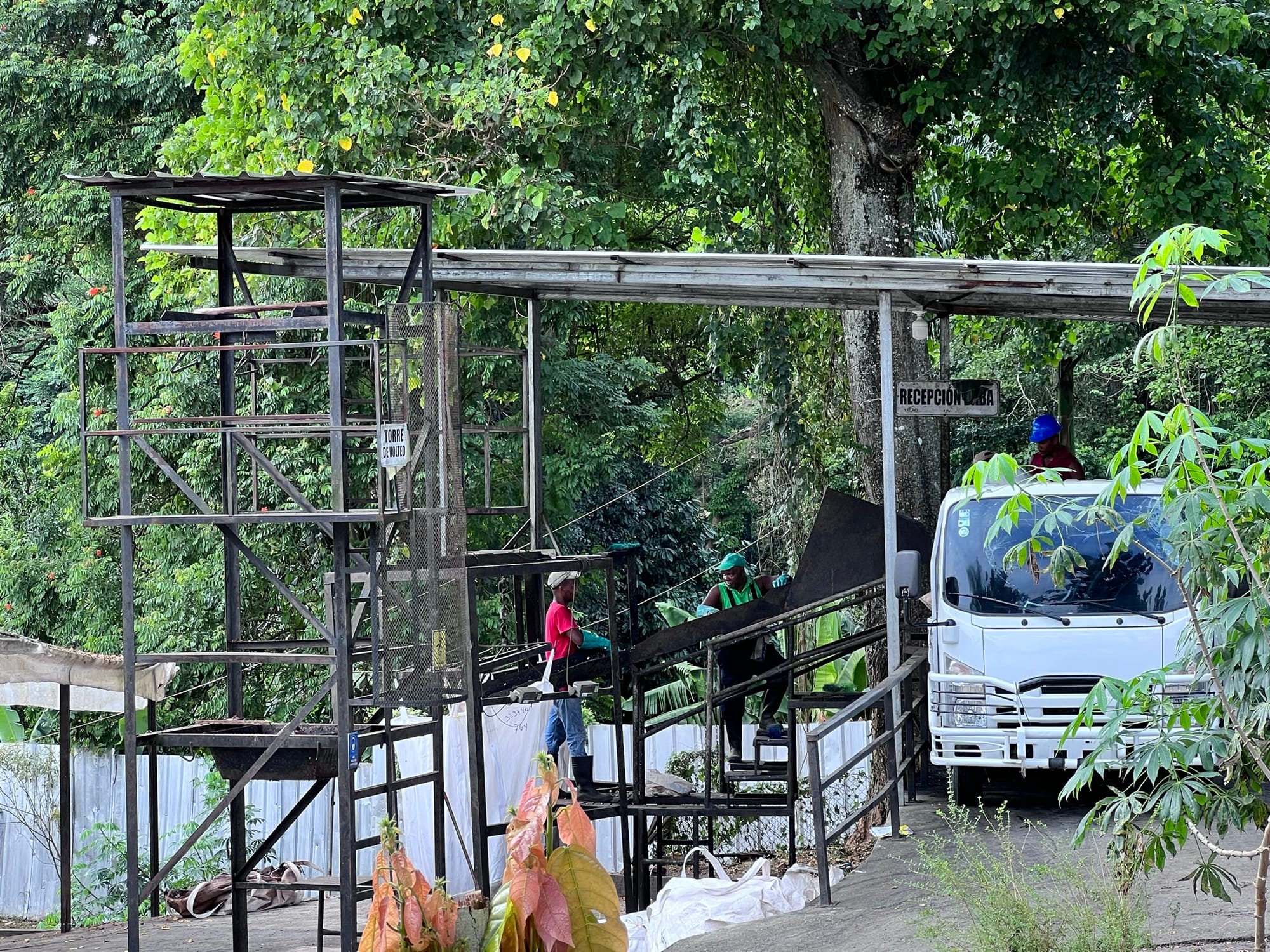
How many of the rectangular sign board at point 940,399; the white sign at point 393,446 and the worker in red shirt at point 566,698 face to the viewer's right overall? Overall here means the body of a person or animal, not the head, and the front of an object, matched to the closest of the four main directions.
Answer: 1

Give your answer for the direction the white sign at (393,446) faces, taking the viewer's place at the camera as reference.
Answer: facing the viewer

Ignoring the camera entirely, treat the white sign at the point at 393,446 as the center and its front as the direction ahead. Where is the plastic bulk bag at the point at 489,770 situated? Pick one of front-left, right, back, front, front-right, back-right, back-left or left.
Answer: back

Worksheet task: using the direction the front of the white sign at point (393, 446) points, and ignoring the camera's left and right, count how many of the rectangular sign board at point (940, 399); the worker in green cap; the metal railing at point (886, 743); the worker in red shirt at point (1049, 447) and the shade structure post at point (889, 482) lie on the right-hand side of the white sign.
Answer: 0

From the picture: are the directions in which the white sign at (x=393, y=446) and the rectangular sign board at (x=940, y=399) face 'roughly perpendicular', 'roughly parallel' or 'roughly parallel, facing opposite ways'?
roughly parallel

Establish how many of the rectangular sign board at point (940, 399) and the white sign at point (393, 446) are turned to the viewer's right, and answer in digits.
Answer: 0

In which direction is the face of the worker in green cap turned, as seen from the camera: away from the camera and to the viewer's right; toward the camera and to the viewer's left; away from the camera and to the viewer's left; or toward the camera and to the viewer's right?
toward the camera and to the viewer's left

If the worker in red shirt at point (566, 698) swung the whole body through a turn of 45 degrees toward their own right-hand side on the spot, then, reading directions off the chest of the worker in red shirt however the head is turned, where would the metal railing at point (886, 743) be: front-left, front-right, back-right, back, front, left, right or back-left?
front

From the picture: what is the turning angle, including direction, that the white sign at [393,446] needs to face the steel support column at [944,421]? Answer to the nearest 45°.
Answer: approximately 135° to its left

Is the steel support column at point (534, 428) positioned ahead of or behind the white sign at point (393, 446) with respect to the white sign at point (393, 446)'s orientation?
behind

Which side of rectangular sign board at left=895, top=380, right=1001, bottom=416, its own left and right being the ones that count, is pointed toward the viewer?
front

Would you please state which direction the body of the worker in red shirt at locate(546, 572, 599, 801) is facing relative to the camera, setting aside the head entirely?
to the viewer's right

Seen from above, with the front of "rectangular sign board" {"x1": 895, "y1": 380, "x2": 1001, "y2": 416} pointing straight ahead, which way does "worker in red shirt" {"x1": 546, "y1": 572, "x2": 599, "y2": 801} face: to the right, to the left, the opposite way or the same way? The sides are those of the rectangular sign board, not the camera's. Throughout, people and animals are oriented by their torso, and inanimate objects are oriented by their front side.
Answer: to the left

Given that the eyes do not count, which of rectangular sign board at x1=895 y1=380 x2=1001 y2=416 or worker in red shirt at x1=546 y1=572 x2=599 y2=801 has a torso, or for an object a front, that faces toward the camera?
the rectangular sign board

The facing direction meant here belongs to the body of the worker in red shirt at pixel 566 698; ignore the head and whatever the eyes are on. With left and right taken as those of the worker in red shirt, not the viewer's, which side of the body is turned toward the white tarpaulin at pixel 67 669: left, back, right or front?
back

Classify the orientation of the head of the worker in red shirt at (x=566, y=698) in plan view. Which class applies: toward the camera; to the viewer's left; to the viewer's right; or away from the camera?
to the viewer's right

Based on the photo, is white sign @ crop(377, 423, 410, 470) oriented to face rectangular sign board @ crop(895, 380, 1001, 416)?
no
